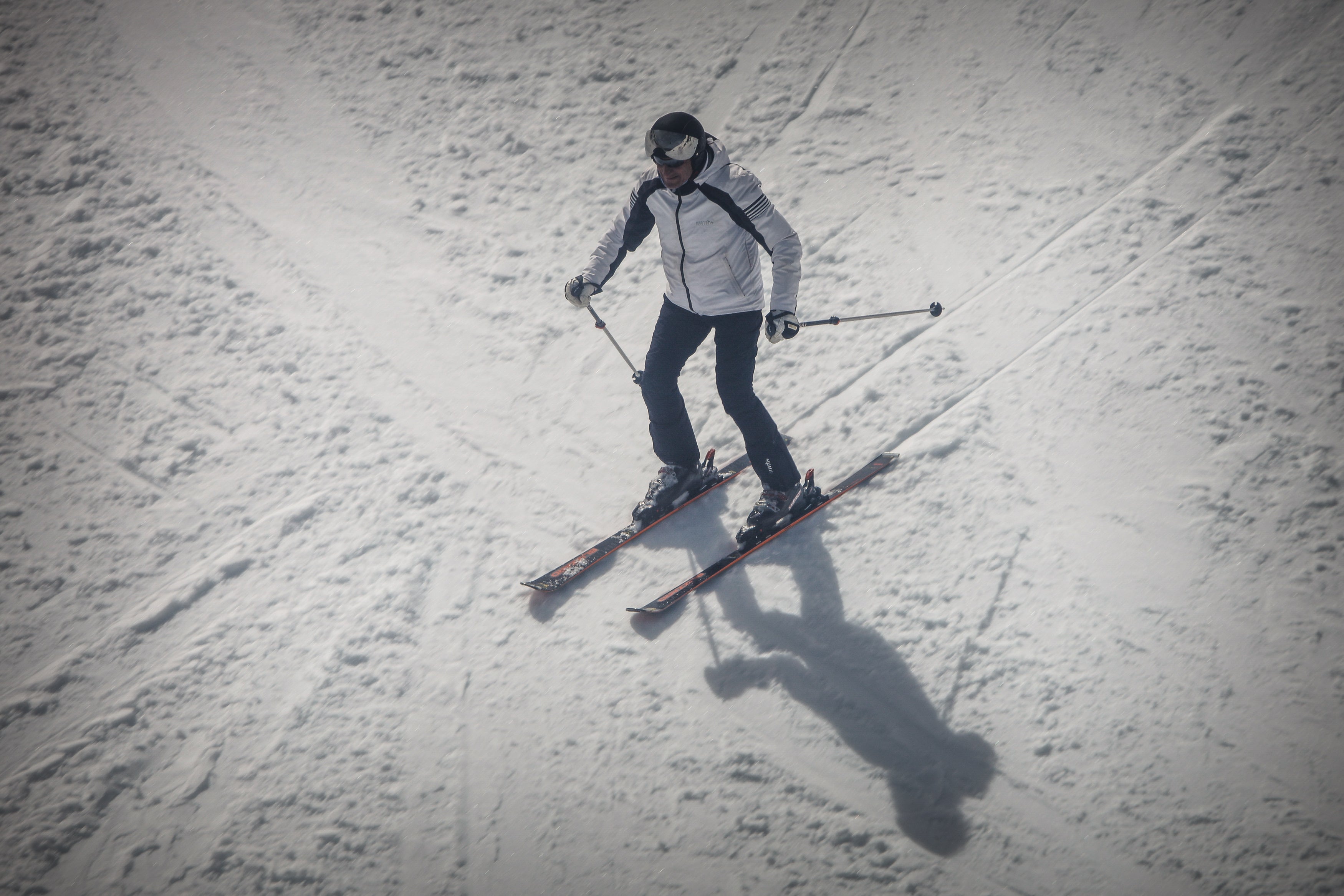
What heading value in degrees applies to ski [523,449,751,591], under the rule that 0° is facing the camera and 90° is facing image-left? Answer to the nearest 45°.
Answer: approximately 45°

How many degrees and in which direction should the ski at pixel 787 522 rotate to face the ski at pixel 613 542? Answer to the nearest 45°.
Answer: approximately 45° to its right

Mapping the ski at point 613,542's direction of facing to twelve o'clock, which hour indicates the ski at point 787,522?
the ski at point 787,522 is roughly at 8 o'clock from the ski at point 613,542.
